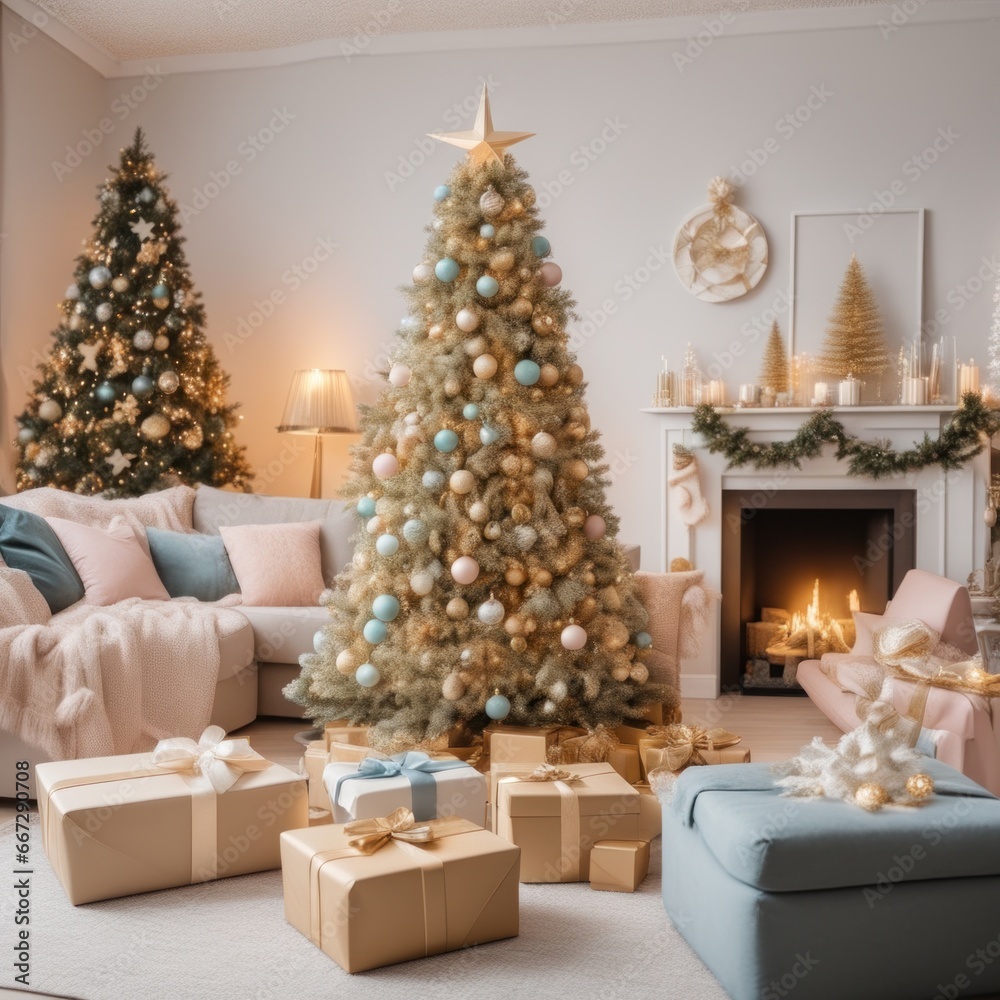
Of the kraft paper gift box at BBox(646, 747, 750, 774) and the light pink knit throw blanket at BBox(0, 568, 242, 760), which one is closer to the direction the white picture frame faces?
the kraft paper gift box

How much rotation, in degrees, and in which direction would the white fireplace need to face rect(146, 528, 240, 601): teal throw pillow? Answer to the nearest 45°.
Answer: approximately 45° to its right

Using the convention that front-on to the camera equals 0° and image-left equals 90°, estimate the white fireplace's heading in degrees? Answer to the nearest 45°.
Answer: approximately 0°

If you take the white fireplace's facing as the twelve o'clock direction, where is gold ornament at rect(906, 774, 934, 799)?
The gold ornament is roughly at 12 o'clock from the white fireplace.

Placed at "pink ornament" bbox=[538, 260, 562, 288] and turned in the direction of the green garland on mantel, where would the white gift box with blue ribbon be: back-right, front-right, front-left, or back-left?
back-right

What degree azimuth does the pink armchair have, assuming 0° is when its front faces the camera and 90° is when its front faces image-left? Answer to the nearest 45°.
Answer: approximately 45°

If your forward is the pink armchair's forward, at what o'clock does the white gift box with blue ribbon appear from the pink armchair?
The white gift box with blue ribbon is roughly at 12 o'clock from the pink armchair.

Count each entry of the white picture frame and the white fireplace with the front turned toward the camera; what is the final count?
2

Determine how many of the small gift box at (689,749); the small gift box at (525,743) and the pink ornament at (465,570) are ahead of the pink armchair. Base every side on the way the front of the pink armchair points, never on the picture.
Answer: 3

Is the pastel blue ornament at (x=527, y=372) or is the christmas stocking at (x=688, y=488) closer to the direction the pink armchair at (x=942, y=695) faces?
the pastel blue ornament
